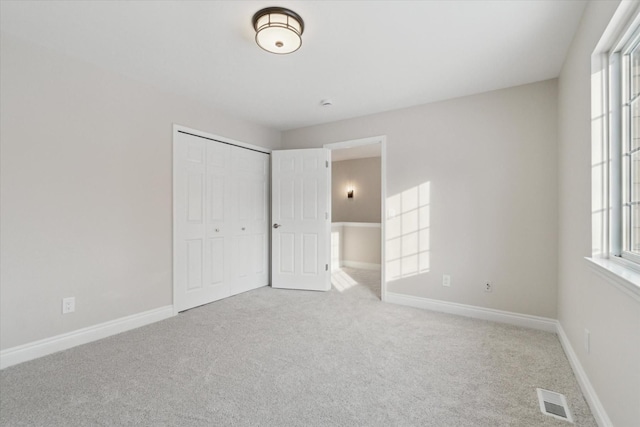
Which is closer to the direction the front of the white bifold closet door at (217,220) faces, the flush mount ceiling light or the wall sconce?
the flush mount ceiling light

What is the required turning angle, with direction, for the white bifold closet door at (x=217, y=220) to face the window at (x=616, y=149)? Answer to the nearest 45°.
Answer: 0° — it already faces it

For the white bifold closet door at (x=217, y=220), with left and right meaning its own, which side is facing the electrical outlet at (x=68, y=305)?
right

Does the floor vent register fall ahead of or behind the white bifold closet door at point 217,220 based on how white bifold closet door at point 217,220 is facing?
ahead

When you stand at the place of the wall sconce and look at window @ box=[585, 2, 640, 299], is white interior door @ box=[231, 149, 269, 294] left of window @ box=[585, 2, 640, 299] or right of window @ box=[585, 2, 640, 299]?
right

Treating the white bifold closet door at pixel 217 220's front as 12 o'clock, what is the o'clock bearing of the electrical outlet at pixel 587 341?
The electrical outlet is roughly at 12 o'clock from the white bifold closet door.

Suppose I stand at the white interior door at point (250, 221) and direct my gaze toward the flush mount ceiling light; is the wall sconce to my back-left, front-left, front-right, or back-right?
back-left

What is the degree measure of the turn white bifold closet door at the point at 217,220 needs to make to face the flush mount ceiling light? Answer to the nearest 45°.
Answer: approximately 45° to its right

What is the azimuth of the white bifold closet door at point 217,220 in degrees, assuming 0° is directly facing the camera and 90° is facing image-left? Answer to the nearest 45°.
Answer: approximately 315°

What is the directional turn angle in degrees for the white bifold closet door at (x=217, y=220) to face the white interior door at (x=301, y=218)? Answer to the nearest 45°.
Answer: approximately 45° to its left

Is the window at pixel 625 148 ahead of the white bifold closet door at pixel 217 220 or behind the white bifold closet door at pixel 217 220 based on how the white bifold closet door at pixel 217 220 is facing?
ahead

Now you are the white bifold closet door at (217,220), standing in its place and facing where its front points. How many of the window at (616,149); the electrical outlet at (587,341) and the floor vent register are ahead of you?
3
